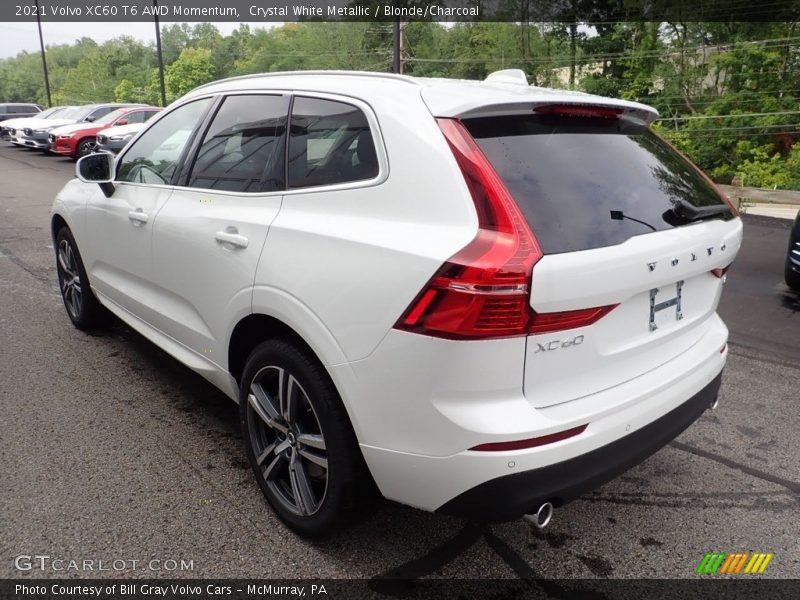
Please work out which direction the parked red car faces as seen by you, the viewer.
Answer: facing the viewer and to the left of the viewer

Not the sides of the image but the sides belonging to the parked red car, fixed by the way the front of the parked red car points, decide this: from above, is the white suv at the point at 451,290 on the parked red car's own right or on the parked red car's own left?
on the parked red car's own left

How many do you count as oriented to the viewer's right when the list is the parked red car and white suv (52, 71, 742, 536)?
0

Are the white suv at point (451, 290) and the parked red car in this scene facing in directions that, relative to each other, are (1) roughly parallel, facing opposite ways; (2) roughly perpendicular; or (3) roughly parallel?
roughly perpendicular

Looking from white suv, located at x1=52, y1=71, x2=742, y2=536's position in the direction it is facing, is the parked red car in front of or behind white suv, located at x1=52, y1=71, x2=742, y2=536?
in front

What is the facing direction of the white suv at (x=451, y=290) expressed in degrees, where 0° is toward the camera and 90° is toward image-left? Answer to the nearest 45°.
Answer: approximately 135°
